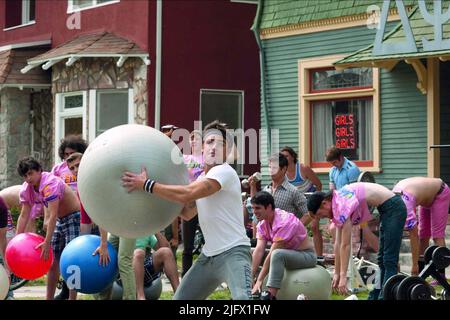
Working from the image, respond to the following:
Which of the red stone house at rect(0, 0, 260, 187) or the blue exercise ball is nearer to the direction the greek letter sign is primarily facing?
the blue exercise ball

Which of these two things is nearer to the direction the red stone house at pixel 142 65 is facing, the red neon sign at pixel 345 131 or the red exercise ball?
the red exercise ball

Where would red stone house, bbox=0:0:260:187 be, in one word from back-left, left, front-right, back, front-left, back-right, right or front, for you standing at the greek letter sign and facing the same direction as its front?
back-right

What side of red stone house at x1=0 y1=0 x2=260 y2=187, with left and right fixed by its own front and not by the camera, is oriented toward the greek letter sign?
left

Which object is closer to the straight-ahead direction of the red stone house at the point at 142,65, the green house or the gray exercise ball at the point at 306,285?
the gray exercise ball

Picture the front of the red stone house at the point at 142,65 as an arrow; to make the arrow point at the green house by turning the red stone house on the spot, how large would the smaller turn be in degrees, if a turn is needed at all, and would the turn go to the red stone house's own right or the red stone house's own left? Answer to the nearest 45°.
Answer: approximately 90° to the red stone house's own left

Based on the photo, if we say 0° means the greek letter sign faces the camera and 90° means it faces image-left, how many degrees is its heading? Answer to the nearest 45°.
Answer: approximately 0°

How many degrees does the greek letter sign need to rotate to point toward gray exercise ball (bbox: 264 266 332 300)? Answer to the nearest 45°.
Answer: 0° — it already faces it

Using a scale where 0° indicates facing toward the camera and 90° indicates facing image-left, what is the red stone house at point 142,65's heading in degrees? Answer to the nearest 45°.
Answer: approximately 45°
